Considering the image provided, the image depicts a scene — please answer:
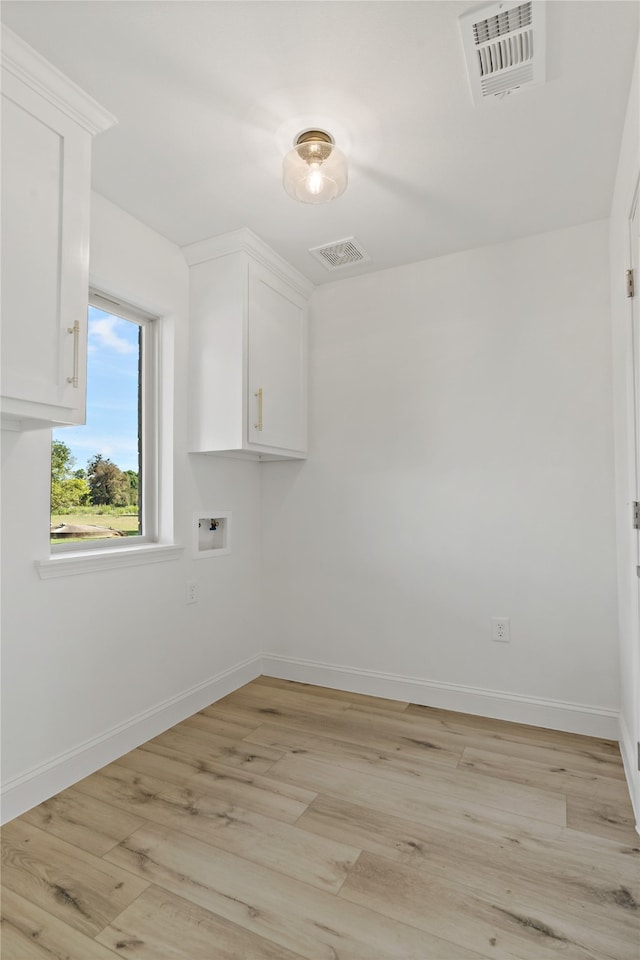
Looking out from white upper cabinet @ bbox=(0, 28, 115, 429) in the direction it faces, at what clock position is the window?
The window is roughly at 8 o'clock from the white upper cabinet.

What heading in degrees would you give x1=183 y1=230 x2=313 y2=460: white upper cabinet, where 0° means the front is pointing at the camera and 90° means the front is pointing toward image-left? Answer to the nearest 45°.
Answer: approximately 315°

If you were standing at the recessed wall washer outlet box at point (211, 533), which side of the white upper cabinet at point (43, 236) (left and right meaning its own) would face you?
left

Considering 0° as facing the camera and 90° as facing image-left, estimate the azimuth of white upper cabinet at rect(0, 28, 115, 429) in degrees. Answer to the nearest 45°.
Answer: approximately 315°

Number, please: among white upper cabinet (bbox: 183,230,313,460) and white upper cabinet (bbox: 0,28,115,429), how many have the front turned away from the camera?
0

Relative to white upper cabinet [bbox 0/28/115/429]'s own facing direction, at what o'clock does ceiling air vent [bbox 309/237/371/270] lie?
The ceiling air vent is roughly at 10 o'clock from the white upper cabinet.

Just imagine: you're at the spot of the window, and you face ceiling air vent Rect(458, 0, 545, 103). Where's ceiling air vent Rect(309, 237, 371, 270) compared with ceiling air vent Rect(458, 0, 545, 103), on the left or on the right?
left

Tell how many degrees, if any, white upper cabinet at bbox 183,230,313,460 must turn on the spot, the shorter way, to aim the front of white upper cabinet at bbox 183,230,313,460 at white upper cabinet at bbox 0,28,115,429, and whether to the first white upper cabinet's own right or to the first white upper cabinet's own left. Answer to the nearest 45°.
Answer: approximately 90° to the first white upper cabinet's own right

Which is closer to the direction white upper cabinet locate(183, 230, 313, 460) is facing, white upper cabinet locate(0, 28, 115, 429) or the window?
the white upper cabinet
